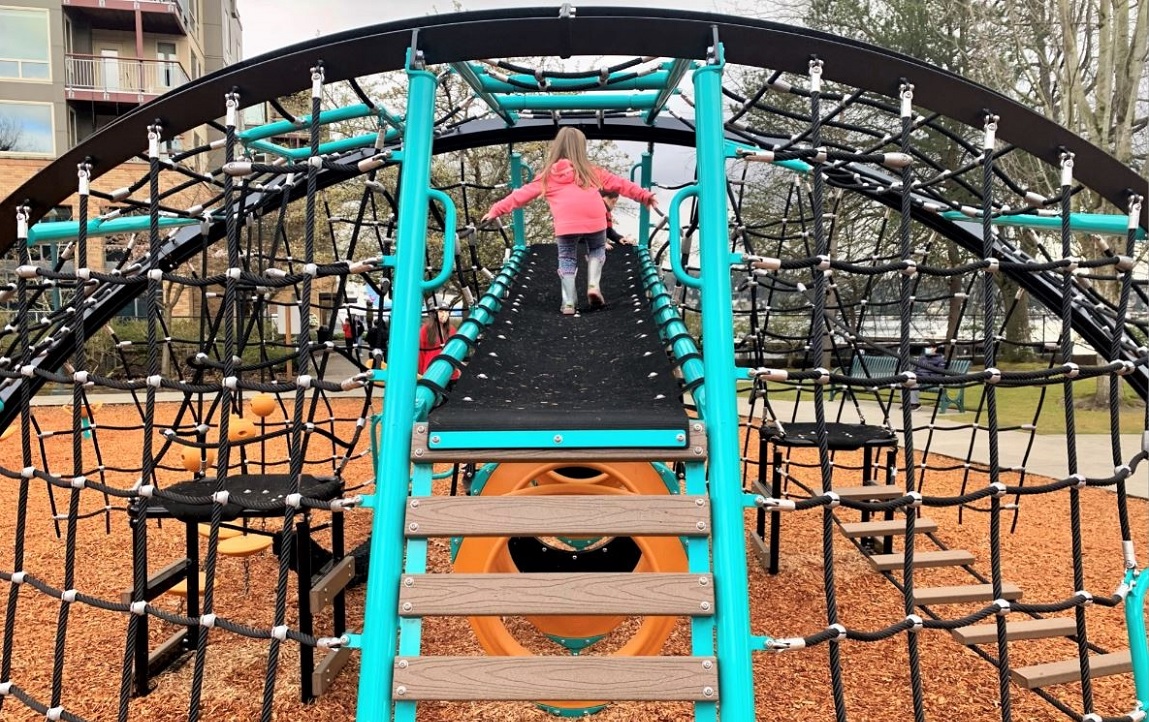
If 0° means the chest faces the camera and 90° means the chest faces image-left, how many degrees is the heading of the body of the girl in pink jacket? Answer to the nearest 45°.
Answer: approximately 180°

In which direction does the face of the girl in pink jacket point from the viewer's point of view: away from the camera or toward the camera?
away from the camera

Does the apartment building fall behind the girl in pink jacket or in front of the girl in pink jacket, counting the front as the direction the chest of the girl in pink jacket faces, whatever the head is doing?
in front
